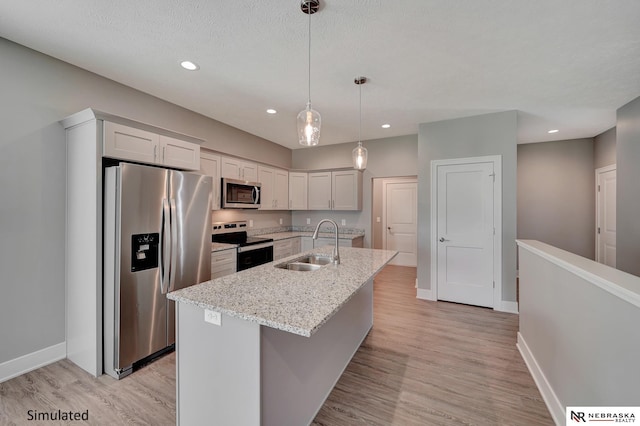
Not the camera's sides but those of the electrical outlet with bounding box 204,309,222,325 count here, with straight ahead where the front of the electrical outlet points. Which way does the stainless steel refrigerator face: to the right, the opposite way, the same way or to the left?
to the left

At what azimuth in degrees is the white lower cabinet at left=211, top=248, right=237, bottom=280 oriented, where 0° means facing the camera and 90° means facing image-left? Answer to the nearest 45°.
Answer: approximately 315°

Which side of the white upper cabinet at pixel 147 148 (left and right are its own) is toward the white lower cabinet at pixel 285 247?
left

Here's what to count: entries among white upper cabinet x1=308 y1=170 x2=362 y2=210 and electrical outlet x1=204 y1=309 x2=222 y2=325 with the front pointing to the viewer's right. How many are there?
0

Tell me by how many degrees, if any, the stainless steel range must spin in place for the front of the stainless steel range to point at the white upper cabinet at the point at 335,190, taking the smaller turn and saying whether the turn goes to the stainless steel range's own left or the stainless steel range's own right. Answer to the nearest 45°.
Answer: approximately 45° to the stainless steel range's own left

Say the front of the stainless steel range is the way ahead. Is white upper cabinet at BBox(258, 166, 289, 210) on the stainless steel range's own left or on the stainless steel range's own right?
on the stainless steel range's own left

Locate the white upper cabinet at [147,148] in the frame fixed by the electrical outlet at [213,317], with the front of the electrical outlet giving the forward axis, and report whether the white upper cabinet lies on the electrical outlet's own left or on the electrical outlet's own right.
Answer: on the electrical outlet's own right

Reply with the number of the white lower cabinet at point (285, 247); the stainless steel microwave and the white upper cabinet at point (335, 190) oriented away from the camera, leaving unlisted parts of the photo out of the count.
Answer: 0

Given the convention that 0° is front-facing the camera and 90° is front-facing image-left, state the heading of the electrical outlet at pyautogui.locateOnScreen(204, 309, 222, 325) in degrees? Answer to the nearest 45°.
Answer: approximately 45°

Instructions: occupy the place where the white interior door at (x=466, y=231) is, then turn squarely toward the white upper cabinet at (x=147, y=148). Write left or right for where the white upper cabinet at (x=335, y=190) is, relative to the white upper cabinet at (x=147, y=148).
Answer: right

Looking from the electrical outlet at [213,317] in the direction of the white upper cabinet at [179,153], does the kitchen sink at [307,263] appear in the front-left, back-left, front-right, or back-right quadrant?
front-right

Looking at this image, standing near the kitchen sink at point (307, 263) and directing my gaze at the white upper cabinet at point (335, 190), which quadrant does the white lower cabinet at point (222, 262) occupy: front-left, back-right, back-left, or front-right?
front-left

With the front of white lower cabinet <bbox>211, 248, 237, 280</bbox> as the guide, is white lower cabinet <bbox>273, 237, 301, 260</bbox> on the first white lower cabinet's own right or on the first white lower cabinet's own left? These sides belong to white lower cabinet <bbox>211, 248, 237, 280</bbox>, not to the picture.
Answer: on the first white lower cabinet's own left

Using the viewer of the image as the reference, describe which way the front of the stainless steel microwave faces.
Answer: facing the viewer and to the right of the viewer

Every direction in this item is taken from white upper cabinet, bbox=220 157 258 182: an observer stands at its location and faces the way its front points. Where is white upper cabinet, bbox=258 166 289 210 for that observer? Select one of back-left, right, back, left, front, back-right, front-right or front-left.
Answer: left

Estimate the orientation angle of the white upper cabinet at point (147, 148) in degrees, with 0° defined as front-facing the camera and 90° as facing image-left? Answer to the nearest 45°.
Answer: approximately 315°
